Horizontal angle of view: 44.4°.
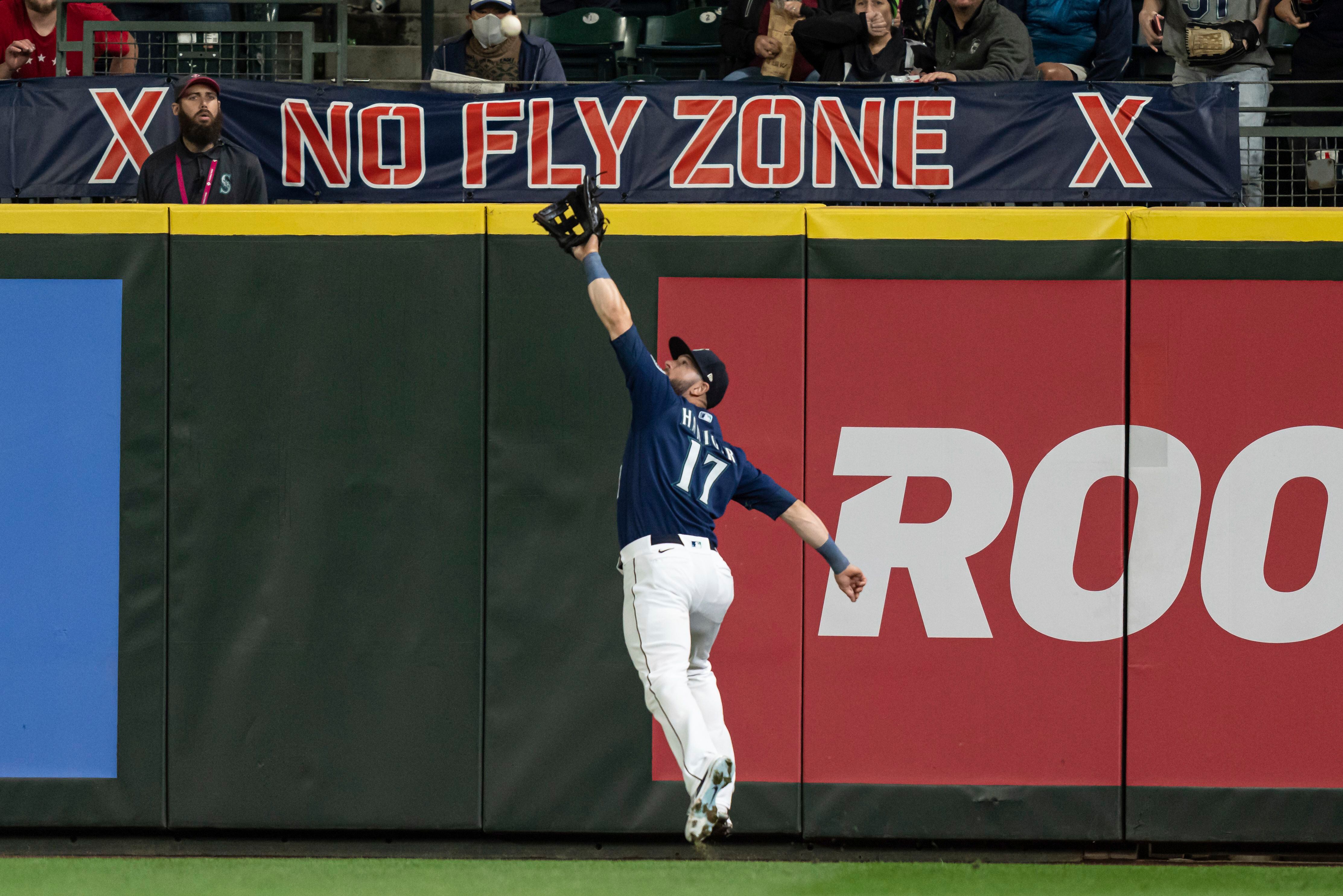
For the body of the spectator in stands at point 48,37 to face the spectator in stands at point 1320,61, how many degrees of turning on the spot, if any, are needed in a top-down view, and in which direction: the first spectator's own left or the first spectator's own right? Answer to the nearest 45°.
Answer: approximately 90° to the first spectator's own left

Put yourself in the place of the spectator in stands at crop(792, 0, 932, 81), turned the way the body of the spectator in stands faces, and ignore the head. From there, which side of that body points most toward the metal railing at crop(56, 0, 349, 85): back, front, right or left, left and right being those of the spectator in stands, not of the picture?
right

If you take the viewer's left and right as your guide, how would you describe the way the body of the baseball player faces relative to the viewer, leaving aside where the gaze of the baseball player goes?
facing away from the viewer and to the left of the viewer

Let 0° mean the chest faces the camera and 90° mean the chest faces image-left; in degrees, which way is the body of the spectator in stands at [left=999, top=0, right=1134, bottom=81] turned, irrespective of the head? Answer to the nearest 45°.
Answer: approximately 45°

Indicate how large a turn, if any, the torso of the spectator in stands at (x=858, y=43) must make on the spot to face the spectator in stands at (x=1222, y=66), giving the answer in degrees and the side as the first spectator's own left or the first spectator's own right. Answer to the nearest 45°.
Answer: approximately 90° to the first spectator's own left

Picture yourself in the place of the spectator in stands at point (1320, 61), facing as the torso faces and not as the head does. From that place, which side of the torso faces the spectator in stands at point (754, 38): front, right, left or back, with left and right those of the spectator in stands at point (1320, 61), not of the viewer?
right

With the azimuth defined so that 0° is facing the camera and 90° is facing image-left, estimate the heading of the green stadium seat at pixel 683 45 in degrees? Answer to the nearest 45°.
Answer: approximately 0°

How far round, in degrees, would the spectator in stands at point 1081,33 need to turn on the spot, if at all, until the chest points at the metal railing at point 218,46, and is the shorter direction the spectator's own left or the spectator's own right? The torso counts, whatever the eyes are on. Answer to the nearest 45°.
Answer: approximately 45° to the spectator's own right

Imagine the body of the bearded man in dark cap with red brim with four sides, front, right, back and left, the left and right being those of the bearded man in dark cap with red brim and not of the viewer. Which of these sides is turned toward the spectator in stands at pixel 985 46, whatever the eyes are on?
left

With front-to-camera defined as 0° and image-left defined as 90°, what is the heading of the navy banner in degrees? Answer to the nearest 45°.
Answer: approximately 0°

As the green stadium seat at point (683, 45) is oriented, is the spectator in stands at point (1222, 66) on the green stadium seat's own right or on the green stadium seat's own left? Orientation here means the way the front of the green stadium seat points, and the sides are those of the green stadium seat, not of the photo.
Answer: on the green stadium seat's own left
